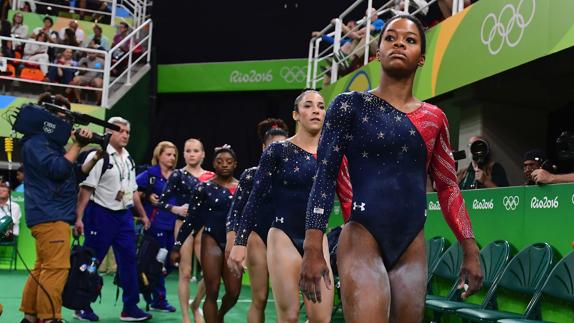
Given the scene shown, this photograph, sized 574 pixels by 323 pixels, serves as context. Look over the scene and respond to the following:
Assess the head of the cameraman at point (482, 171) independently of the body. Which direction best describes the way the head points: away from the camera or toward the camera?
toward the camera

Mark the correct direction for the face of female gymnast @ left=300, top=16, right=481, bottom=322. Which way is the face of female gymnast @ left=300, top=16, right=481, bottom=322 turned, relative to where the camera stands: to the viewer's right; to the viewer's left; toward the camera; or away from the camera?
toward the camera

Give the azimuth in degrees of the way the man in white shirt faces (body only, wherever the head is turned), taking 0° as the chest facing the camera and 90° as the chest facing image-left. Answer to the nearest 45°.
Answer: approximately 315°

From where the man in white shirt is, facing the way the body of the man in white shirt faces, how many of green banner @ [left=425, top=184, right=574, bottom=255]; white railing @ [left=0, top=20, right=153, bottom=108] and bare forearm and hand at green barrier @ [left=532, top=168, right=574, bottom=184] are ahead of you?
2

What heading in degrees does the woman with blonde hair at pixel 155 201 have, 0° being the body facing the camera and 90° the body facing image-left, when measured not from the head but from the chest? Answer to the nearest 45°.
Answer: approximately 315°

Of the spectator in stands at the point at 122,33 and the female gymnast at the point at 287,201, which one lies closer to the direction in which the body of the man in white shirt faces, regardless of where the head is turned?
the female gymnast

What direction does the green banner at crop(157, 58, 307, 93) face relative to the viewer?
toward the camera

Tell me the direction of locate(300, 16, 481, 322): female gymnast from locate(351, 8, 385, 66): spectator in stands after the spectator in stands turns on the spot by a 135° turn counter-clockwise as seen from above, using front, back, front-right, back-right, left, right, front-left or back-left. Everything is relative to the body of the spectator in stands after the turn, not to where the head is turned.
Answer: right

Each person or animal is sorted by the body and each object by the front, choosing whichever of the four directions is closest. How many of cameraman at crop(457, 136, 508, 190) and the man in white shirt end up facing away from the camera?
0

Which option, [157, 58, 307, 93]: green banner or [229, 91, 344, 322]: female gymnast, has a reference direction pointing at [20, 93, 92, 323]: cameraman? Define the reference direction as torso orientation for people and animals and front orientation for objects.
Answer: the green banner

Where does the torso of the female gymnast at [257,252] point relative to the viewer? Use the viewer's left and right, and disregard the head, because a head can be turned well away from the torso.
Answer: facing the viewer and to the right of the viewer

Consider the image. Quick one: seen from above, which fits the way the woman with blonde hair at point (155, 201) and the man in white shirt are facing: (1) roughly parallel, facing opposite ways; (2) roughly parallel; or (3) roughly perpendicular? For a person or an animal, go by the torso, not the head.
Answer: roughly parallel

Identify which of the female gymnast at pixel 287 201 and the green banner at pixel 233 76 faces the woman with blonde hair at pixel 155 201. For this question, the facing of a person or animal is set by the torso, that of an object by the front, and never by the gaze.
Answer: the green banner

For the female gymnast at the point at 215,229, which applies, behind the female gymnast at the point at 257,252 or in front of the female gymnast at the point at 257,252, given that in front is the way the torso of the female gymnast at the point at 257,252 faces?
behind
